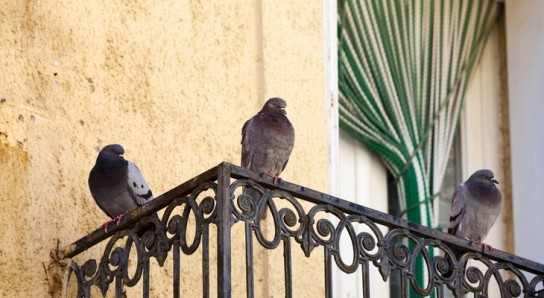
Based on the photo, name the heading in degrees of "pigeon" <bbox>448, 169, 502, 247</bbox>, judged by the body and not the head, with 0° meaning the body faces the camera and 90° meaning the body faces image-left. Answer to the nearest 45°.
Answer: approximately 315°
